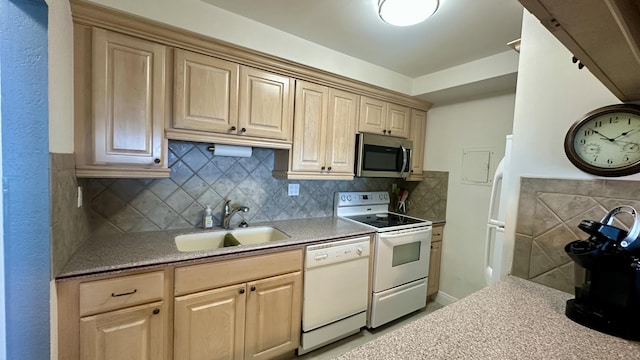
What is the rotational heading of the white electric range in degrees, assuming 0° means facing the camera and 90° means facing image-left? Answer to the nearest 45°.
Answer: approximately 315°

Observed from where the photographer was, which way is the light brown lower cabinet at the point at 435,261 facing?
facing the viewer and to the right of the viewer

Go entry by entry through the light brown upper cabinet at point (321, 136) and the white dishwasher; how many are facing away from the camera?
0

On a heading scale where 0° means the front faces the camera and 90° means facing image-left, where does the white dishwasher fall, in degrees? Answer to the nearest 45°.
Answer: approximately 315°

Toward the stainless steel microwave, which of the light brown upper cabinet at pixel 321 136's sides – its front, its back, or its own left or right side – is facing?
left

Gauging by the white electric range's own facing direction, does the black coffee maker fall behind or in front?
in front

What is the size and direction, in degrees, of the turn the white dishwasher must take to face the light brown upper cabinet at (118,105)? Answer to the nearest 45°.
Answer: approximately 90° to its right

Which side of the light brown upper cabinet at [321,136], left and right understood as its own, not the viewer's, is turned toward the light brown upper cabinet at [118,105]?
right

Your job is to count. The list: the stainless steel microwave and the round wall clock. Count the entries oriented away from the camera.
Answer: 0

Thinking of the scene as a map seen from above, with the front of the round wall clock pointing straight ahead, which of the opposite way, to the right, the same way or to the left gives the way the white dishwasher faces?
to the left
